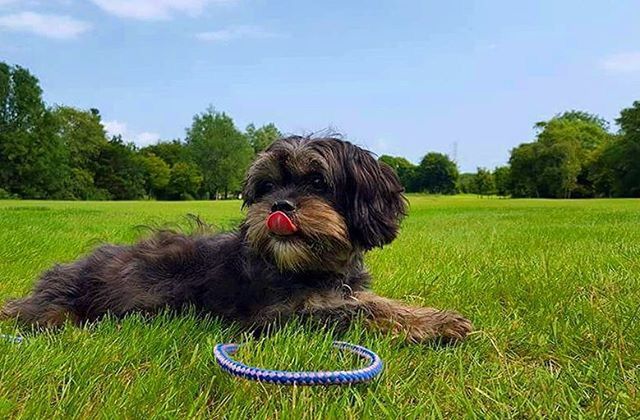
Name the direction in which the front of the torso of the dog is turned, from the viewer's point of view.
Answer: to the viewer's right

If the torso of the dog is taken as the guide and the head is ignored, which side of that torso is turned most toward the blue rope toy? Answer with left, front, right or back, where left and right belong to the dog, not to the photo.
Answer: right
